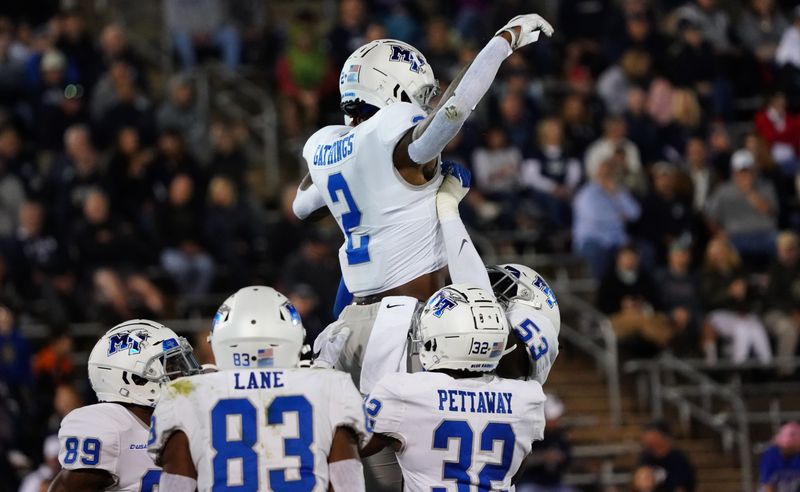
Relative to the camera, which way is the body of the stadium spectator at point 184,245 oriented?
toward the camera

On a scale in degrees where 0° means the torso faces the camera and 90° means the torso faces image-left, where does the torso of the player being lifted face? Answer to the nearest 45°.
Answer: approximately 225°

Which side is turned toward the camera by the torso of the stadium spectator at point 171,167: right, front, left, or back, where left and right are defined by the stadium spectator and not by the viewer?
front

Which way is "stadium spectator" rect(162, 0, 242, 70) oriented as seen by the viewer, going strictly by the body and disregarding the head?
toward the camera

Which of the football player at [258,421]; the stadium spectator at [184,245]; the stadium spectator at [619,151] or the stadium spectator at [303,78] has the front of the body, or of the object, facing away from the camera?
the football player

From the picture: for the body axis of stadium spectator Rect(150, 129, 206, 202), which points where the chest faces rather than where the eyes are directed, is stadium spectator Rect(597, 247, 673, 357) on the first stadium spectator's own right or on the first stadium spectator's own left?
on the first stadium spectator's own left

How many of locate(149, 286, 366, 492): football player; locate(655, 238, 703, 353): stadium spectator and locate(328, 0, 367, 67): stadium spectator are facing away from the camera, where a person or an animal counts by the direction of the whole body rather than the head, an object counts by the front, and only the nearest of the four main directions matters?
1

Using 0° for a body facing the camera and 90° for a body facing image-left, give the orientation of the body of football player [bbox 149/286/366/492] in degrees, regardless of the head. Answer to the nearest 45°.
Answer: approximately 180°
